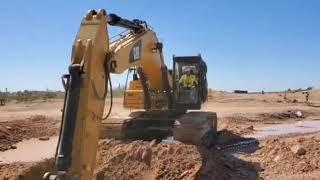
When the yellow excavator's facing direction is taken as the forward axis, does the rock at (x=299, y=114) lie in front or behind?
behind

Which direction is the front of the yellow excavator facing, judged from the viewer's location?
facing the viewer and to the left of the viewer
